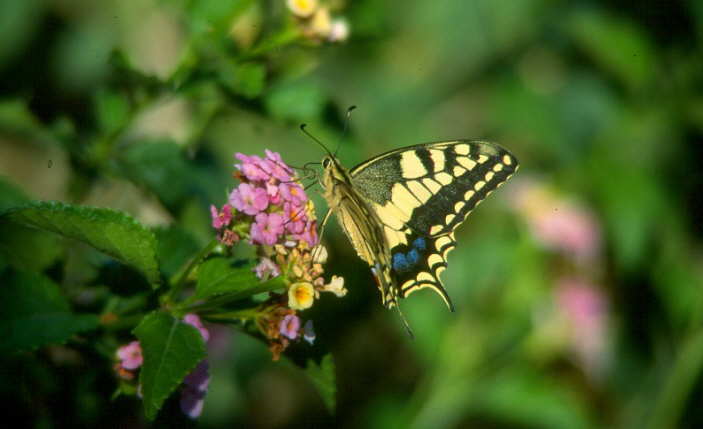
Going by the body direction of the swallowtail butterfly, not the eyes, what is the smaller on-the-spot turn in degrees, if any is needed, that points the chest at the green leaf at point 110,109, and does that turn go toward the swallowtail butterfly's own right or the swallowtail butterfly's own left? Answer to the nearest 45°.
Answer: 0° — it already faces it

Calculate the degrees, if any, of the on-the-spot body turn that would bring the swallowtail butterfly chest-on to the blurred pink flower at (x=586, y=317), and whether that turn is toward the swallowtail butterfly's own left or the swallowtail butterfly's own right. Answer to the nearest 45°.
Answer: approximately 135° to the swallowtail butterfly's own right

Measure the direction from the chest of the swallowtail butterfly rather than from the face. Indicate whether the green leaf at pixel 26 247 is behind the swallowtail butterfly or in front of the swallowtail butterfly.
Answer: in front

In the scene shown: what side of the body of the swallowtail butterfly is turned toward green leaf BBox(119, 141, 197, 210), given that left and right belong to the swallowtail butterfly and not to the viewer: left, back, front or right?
front

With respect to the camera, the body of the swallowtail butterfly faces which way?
to the viewer's left
